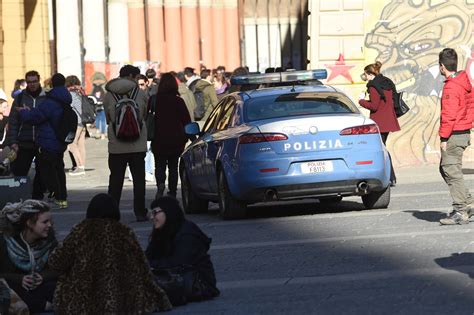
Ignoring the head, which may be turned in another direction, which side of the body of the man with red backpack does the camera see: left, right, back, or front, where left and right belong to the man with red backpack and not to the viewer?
back

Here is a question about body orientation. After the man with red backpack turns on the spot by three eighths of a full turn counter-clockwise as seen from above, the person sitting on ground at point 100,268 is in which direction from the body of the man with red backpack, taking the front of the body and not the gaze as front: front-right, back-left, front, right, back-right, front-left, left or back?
front-left

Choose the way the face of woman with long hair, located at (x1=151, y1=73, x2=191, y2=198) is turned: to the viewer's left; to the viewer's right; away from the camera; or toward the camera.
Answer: away from the camera

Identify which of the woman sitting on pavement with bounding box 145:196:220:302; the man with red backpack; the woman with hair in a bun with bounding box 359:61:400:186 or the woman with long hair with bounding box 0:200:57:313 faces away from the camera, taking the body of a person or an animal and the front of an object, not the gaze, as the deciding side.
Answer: the man with red backpack

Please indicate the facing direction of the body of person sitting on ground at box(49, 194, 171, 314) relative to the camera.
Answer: away from the camera

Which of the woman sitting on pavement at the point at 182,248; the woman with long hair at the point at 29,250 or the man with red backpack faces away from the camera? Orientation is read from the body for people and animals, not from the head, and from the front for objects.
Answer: the man with red backpack

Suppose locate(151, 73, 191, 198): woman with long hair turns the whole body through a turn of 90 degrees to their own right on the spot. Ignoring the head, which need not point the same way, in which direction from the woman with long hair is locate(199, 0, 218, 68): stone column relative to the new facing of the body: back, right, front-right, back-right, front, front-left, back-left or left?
left

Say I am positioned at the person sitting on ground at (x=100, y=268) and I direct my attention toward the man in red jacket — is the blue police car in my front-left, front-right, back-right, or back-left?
front-left

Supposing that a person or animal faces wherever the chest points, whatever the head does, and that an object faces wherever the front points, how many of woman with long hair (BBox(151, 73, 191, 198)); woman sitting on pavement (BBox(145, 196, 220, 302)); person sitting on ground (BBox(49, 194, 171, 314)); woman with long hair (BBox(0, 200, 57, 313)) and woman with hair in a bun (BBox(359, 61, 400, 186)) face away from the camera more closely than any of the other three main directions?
2

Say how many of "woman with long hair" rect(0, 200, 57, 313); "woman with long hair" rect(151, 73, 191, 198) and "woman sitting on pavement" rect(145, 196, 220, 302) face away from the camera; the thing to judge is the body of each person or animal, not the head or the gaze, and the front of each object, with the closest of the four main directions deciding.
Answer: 1

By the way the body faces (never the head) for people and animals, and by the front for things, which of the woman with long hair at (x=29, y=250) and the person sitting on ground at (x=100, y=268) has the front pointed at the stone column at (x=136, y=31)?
the person sitting on ground

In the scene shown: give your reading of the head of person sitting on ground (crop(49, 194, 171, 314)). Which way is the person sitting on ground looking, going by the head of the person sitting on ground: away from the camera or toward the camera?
away from the camera

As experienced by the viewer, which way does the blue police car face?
facing away from the viewer and to the left of the viewer

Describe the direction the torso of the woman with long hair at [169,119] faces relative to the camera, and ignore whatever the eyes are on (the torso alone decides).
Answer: away from the camera

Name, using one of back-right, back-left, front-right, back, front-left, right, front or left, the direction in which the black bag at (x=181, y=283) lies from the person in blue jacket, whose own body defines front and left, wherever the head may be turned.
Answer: back-left

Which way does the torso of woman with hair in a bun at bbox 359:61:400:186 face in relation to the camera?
to the viewer's left
